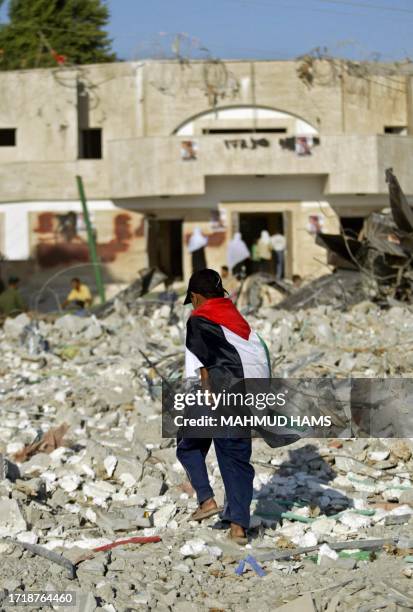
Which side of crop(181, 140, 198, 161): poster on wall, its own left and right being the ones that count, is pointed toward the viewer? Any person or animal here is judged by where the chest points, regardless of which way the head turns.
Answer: front

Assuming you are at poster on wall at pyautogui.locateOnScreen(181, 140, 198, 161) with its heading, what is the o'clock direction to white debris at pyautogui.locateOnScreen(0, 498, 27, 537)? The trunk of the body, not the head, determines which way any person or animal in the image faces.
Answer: The white debris is roughly at 12 o'clock from the poster on wall.

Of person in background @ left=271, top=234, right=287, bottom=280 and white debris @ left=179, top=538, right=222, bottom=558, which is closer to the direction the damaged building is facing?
the white debris

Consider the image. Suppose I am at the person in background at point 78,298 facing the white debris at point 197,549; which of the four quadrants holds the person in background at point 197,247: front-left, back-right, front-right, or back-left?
back-left

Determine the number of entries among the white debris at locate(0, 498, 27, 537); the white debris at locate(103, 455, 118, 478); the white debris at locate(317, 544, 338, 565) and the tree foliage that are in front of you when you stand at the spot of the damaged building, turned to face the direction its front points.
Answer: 3

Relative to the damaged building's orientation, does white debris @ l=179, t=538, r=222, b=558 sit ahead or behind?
ahead

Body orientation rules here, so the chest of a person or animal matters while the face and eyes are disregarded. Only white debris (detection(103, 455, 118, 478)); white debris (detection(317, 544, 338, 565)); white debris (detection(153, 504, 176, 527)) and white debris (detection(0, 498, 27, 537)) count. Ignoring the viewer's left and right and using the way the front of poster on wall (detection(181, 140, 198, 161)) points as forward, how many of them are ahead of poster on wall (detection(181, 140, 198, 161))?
4

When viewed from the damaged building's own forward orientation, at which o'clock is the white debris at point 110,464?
The white debris is roughly at 12 o'clock from the damaged building.

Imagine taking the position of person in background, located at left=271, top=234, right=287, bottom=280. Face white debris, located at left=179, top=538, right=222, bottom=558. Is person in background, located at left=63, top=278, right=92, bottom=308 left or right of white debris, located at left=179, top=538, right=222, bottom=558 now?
right

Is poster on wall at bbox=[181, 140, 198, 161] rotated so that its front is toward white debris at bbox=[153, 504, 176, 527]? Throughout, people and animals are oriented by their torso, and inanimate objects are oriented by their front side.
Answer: yes

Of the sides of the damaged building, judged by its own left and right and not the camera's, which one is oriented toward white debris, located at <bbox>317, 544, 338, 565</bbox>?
front

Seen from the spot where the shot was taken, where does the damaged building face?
facing the viewer

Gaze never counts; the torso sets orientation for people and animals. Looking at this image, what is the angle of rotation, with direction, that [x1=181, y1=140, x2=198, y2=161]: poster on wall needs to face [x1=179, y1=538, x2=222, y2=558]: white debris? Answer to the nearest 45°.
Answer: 0° — it already faces it

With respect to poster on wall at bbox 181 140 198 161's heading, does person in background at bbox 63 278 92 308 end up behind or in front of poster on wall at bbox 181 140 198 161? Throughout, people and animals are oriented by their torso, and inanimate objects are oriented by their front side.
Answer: in front

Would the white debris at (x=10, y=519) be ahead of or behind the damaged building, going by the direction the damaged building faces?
ahead

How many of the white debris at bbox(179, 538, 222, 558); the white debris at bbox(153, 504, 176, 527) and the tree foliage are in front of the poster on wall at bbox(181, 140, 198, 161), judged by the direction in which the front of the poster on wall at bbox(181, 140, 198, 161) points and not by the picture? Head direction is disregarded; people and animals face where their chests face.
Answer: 2
